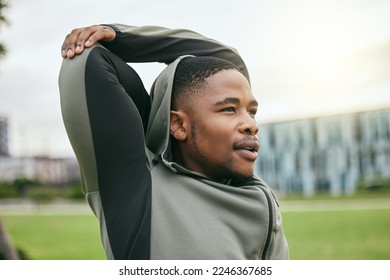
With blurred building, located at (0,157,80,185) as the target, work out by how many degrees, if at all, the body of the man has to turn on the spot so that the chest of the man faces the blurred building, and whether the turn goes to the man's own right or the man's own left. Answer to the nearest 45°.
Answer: approximately 135° to the man's own left

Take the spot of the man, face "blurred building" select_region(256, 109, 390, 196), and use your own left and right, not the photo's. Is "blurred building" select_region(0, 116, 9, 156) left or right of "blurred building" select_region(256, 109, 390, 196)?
left

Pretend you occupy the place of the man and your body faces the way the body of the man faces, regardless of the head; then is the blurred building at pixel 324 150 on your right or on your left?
on your left

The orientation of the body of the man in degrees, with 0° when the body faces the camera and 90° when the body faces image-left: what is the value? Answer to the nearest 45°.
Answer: approximately 315°

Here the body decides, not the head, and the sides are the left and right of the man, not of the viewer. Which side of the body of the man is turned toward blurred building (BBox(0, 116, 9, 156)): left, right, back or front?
back
